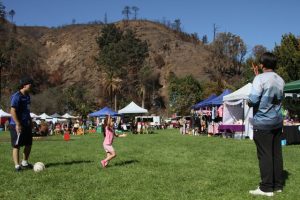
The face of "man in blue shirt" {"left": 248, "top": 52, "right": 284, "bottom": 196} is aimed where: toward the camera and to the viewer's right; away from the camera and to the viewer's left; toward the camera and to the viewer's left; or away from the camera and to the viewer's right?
away from the camera and to the viewer's left

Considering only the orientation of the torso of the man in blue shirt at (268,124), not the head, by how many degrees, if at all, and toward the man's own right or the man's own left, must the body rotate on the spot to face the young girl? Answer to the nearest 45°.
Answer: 0° — they already face them

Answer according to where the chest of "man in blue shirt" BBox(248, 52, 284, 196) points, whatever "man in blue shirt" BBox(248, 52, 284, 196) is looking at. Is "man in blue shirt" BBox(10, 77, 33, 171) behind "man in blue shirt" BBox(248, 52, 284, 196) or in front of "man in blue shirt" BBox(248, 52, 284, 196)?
in front

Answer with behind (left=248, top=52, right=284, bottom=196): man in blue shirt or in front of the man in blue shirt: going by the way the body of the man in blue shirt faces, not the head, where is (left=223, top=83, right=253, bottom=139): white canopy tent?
in front

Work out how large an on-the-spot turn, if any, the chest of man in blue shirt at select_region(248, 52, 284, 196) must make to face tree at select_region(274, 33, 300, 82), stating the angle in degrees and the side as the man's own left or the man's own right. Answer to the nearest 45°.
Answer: approximately 45° to the man's own right

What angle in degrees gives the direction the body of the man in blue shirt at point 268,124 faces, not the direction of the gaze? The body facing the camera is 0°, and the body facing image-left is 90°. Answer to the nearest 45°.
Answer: approximately 135°
